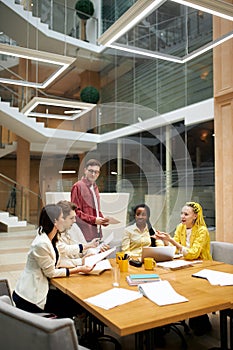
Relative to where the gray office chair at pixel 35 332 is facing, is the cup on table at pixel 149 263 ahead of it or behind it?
ahead

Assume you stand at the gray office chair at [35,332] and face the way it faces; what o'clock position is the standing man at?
The standing man is roughly at 11 o'clock from the gray office chair.

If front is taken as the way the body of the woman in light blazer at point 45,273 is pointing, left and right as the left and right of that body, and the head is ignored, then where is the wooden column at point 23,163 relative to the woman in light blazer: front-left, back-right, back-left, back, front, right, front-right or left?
left

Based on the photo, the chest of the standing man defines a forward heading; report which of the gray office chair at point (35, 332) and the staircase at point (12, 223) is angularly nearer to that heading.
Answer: the gray office chair

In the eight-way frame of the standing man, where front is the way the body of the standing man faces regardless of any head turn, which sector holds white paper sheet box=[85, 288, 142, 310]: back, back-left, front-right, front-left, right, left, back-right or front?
front-right

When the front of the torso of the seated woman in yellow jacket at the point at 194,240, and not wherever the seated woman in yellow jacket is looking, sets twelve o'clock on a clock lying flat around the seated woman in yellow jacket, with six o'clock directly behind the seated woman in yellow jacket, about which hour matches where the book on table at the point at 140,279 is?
The book on table is roughly at 11 o'clock from the seated woman in yellow jacket.

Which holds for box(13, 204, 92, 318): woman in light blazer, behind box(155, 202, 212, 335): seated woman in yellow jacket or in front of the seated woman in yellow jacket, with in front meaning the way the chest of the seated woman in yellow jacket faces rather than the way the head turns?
in front

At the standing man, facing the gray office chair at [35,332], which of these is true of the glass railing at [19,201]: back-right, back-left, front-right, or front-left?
back-right

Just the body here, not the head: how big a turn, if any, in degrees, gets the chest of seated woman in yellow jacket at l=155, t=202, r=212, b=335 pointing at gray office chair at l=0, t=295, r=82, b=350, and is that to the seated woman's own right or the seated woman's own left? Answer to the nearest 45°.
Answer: approximately 45° to the seated woman's own left

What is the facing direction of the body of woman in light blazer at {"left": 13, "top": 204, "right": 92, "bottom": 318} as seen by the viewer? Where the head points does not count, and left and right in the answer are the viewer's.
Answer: facing to the right of the viewer

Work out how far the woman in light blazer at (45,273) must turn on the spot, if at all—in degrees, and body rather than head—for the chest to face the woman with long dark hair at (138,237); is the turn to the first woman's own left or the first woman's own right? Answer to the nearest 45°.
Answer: approximately 45° to the first woman's own left

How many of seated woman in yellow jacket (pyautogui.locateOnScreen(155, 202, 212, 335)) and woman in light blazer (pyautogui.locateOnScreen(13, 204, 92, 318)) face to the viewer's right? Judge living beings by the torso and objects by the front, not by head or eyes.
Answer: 1

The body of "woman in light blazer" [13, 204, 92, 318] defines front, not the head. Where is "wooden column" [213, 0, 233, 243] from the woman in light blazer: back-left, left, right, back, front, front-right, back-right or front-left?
front-left

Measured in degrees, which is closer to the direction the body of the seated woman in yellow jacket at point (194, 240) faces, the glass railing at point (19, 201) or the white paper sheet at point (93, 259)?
the white paper sheet
